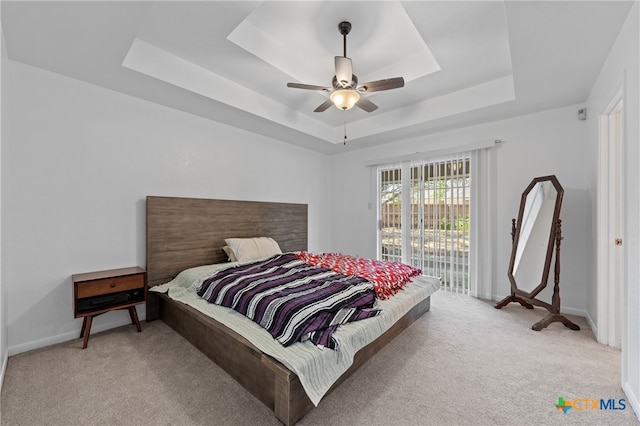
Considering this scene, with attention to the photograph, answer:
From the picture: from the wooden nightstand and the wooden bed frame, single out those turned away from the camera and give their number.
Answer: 0

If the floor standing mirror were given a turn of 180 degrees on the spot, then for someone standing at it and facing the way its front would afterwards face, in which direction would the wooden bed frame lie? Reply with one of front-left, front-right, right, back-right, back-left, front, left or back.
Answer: back

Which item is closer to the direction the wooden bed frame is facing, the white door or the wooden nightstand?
the white door

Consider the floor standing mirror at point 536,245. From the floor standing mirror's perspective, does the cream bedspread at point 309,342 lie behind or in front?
in front

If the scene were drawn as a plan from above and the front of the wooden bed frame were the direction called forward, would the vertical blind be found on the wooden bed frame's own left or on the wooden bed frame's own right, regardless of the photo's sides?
on the wooden bed frame's own left

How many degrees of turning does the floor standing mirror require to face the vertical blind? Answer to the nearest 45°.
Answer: approximately 45° to its right

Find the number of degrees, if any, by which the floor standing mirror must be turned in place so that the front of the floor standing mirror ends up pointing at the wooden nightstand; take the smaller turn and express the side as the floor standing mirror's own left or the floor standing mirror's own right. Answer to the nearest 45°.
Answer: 0° — it already faces it

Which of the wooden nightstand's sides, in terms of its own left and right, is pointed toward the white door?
front

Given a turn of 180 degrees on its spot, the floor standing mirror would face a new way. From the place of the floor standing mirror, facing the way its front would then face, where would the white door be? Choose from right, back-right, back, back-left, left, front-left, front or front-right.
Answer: right

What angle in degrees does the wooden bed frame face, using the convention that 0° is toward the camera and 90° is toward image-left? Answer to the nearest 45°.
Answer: approximately 315°

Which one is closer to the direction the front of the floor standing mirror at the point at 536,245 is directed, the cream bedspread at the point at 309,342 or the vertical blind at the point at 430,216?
the cream bedspread

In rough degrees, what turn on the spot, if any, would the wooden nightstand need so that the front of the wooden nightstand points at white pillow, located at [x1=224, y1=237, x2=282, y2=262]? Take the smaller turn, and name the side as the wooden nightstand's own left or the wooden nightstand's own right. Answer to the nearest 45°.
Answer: approximately 45° to the wooden nightstand's own left

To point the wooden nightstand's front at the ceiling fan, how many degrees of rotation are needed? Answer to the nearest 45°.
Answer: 0° — it already faces it

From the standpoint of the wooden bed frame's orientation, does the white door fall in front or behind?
in front

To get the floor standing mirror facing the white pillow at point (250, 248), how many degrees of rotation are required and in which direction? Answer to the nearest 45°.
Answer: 0° — it already faces it

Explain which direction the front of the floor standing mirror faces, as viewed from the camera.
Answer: facing the viewer and to the left of the viewer

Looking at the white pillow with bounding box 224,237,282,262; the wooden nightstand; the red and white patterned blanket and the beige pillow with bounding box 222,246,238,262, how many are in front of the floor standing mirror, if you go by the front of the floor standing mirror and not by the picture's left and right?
4

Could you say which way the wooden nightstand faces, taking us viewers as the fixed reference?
facing the viewer and to the right of the viewer
